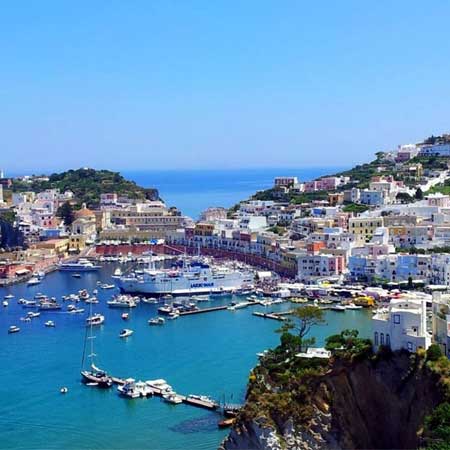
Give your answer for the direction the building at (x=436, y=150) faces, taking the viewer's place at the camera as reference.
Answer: facing the viewer and to the left of the viewer

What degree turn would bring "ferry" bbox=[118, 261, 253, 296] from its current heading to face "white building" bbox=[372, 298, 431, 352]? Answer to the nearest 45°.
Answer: approximately 90° to its left

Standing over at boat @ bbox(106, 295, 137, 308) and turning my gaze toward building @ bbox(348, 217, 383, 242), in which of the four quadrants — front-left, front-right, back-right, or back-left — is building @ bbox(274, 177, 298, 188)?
front-left

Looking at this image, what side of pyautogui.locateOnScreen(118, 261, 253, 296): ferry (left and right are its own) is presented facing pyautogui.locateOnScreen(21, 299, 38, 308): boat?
front

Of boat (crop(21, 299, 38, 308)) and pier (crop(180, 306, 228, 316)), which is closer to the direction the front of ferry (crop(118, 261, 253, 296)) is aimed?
the boat

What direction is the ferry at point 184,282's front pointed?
to the viewer's left

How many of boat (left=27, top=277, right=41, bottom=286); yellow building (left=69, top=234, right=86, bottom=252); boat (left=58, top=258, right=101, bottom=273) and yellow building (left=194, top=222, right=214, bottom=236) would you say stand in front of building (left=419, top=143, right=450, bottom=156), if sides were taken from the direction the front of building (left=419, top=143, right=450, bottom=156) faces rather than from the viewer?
4

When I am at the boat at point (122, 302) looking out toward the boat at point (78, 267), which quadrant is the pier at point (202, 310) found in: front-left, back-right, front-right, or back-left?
back-right
